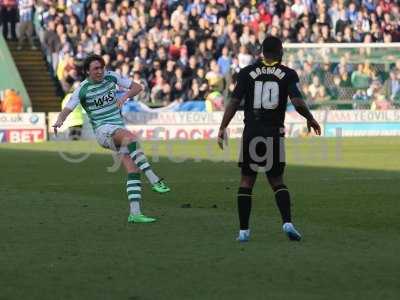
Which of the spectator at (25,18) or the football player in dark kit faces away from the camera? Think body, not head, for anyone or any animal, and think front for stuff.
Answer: the football player in dark kit

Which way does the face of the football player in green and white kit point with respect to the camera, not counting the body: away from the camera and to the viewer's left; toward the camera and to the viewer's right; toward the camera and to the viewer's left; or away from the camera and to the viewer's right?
toward the camera and to the viewer's right

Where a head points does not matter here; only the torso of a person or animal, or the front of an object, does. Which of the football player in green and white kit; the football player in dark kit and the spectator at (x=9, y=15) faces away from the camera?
the football player in dark kit

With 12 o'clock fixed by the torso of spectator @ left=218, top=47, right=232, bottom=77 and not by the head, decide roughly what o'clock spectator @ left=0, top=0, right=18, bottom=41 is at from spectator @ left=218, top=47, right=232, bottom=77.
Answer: spectator @ left=0, top=0, right=18, bottom=41 is roughly at 3 o'clock from spectator @ left=218, top=47, right=232, bottom=77.

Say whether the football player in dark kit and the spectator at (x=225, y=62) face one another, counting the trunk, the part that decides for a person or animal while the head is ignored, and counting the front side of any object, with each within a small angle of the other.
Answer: yes

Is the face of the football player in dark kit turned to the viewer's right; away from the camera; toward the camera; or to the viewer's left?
away from the camera

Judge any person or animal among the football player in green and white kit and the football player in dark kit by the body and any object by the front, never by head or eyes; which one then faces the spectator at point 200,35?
the football player in dark kit

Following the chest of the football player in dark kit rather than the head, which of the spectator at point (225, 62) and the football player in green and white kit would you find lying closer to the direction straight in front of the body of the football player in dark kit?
the spectator
